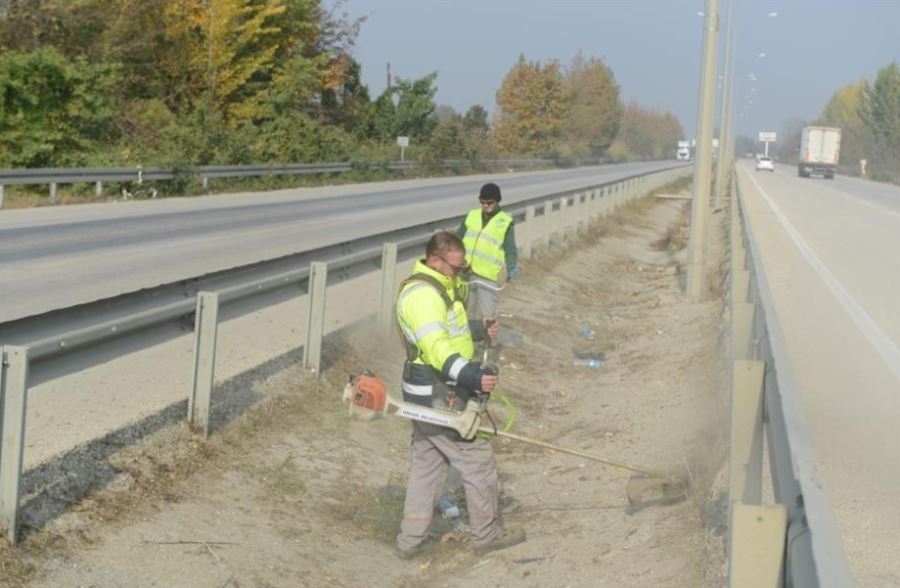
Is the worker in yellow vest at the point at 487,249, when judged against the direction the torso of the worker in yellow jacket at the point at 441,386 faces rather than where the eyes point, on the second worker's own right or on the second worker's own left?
on the second worker's own left

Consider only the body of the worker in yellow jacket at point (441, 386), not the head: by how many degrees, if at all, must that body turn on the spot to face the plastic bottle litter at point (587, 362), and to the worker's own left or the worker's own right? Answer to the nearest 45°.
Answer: approximately 90° to the worker's own left

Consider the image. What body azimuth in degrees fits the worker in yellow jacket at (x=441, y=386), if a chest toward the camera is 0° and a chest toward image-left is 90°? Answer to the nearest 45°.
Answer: approximately 270°

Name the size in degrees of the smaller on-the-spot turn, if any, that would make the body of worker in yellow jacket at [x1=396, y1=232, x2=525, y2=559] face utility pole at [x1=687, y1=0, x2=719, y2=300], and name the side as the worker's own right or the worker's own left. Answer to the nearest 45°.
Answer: approximately 90° to the worker's own left

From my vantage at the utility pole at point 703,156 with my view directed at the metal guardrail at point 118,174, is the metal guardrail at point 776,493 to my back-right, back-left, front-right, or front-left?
back-left

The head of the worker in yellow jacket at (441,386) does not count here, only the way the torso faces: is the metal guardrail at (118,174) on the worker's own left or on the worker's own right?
on the worker's own left
